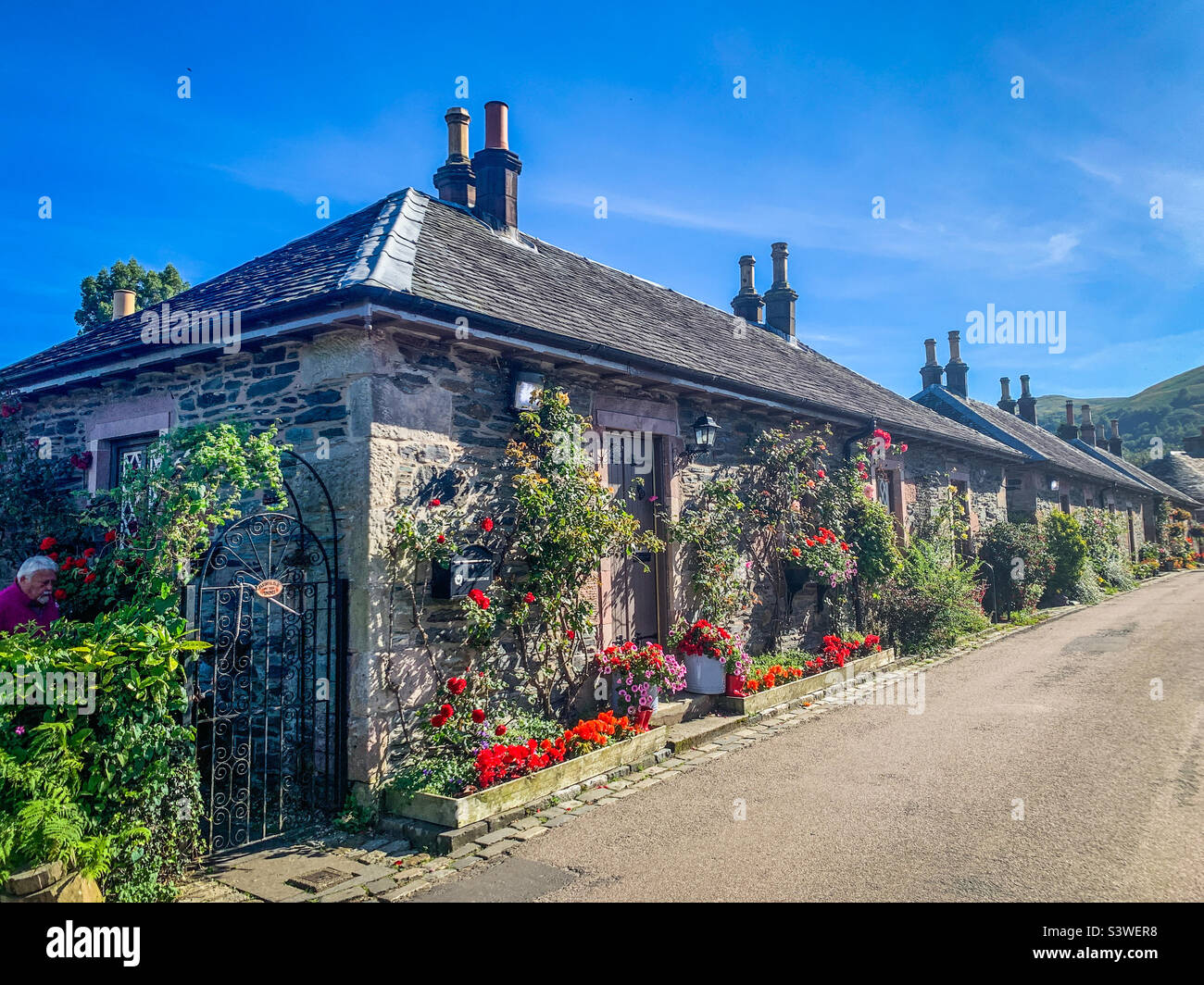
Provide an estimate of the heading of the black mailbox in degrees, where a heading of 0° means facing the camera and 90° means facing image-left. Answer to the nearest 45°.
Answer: approximately 315°

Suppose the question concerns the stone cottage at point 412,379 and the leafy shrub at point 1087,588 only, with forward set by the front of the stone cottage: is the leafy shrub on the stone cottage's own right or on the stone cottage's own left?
on the stone cottage's own left

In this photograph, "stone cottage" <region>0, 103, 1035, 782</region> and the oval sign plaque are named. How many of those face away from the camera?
0

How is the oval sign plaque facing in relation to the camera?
toward the camera

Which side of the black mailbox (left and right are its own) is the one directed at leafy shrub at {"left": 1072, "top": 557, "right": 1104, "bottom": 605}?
left

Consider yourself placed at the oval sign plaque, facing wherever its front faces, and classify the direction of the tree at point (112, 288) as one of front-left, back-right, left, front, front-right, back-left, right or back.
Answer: back

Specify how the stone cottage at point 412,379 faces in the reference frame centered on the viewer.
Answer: facing the viewer and to the right of the viewer

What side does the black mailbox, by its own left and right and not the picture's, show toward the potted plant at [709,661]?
left
